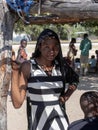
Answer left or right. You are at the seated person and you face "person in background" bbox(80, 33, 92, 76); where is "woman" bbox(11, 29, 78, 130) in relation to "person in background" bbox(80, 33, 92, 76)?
left

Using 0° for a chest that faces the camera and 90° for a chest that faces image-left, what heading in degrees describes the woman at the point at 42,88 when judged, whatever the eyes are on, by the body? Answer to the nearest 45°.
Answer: approximately 0°

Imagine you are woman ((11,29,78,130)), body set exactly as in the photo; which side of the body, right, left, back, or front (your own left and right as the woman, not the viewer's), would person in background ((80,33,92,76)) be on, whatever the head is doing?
back

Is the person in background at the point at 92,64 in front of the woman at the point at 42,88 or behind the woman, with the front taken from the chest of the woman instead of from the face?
behind
